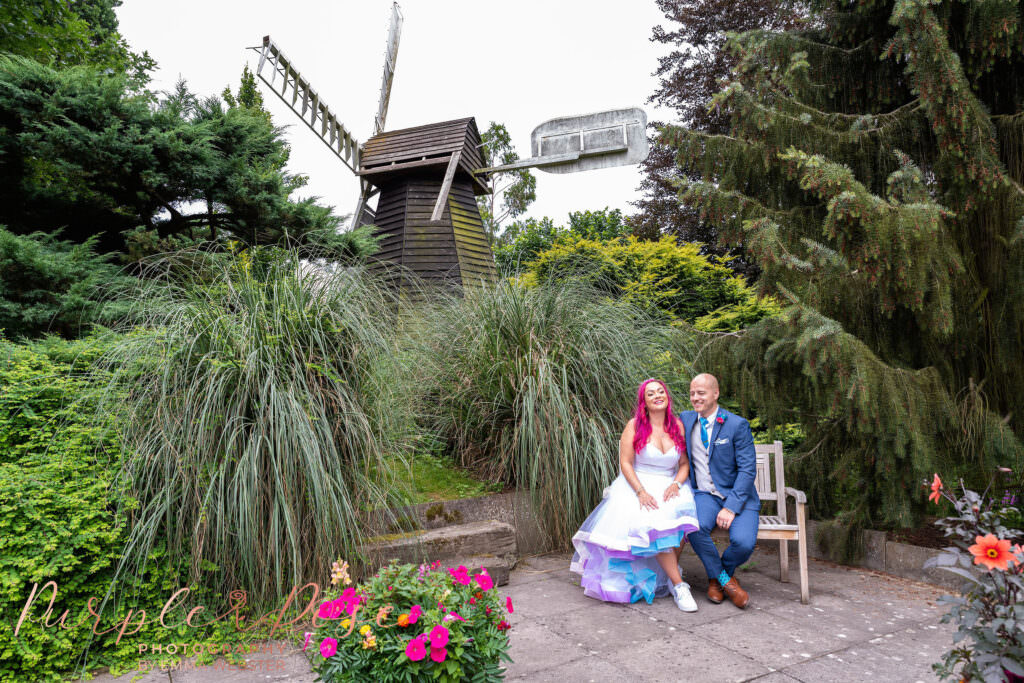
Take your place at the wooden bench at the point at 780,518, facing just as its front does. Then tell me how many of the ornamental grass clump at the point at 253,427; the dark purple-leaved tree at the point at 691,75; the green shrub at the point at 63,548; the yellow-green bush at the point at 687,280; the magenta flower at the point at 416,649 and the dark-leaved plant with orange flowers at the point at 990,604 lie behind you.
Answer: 2

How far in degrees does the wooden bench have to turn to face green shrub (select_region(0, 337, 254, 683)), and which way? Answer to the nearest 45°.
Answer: approximately 45° to its right

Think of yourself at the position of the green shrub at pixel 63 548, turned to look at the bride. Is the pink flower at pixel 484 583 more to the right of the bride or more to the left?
right

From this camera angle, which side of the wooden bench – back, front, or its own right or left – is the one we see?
front

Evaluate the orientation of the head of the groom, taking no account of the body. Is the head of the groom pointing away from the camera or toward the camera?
toward the camera

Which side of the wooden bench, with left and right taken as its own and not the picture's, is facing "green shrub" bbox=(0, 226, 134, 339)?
right

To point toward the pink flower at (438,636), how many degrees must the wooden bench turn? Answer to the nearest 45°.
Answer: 0° — it already faces it

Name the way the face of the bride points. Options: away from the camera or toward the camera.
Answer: toward the camera

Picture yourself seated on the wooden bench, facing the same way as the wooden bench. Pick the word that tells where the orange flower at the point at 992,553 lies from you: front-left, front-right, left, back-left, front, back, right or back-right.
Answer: front
